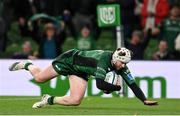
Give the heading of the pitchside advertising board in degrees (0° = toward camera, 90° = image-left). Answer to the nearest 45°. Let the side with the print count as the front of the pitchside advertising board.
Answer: approximately 0°
